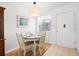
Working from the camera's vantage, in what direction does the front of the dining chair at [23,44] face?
facing away from the viewer and to the right of the viewer

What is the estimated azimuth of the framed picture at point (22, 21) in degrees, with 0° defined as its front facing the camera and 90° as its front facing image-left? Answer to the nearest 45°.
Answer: approximately 315°

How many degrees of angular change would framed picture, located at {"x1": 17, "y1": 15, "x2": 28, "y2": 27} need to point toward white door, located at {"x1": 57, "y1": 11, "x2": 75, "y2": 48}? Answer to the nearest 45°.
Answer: approximately 45° to its left
